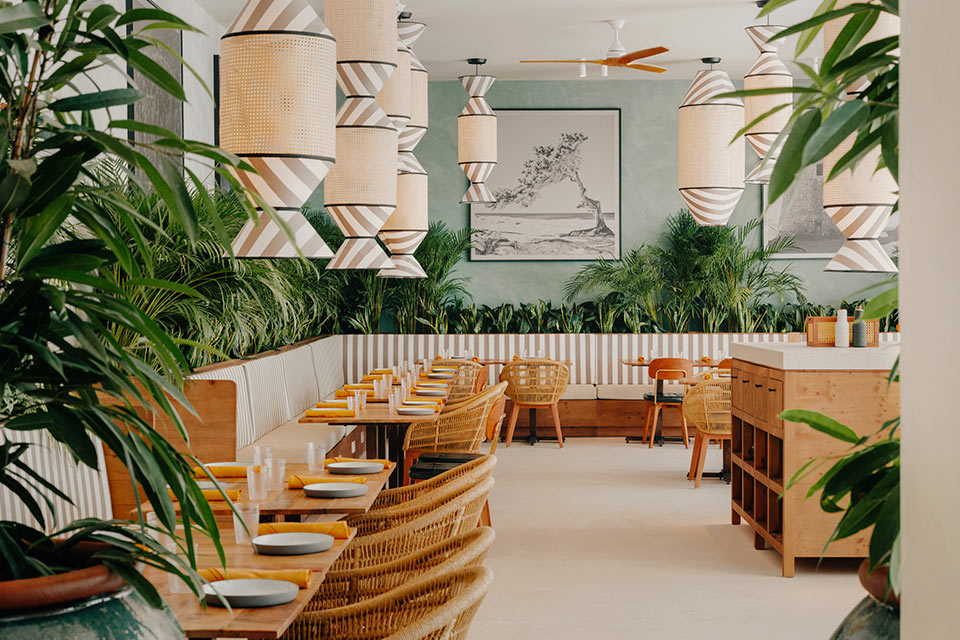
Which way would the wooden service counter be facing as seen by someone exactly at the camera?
facing to the left of the viewer

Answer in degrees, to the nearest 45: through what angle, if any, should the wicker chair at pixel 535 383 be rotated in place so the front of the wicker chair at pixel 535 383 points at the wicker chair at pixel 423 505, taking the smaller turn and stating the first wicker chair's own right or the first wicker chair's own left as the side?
approximately 180°

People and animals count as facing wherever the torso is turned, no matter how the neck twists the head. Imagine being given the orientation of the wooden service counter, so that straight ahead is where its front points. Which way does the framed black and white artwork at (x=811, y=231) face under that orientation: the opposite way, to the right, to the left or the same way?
to the left

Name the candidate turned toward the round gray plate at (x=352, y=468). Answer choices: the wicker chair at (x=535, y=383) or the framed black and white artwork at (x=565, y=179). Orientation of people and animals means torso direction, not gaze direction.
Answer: the framed black and white artwork

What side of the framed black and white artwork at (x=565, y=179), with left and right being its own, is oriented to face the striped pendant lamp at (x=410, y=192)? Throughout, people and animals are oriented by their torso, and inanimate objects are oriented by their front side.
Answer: front

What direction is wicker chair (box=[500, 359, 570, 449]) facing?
away from the camera

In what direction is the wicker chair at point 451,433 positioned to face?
to the viewer's left

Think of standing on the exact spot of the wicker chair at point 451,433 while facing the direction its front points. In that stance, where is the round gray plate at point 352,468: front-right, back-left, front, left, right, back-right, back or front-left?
left

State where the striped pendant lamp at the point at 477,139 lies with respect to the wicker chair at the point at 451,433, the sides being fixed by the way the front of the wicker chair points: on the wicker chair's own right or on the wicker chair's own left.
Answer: on the wicker chair's own right

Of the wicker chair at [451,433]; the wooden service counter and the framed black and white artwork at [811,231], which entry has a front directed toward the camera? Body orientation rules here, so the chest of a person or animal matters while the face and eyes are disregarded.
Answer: the framed black and white artwork

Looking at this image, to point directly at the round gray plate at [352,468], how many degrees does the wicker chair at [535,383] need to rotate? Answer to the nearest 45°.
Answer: approximately 180°

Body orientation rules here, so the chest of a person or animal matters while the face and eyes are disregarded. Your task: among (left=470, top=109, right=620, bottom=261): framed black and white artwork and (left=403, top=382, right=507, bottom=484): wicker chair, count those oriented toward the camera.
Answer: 1
